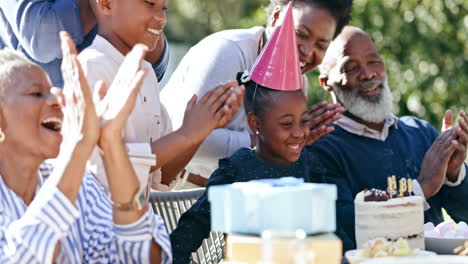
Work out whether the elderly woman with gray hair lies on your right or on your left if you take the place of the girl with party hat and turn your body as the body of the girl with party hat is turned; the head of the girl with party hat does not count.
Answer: on your right

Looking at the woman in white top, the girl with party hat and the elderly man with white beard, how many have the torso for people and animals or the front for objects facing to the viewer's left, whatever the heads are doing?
0

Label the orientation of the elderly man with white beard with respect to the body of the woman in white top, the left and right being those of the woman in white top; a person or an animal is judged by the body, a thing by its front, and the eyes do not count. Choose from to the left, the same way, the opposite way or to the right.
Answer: the same way

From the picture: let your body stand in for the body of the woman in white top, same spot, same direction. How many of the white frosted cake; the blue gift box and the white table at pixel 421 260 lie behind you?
0

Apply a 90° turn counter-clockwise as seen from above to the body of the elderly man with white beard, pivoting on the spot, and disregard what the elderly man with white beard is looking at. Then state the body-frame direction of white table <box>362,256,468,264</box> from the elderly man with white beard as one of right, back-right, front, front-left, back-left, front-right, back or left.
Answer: back-right

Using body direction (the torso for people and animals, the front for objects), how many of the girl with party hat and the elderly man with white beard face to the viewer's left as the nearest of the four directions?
0

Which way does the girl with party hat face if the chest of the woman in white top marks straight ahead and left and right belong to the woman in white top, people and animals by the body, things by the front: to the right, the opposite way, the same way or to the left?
the same way

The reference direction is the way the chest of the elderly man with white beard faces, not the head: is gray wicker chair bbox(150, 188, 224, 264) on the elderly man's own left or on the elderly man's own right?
on the elderly man's own right

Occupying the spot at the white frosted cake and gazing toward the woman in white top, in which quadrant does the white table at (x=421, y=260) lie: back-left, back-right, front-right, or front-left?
back-left

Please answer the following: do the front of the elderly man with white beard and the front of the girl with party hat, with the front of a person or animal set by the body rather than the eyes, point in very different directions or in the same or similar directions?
same or similar directions

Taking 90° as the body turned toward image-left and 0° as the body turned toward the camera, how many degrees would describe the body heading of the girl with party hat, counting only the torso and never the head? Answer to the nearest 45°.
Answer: approximately 315°

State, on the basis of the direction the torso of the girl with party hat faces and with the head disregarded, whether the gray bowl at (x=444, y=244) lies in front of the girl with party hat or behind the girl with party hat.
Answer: in front

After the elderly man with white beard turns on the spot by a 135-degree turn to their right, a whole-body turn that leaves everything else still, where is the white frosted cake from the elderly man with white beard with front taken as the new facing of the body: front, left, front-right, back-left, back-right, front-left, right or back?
left

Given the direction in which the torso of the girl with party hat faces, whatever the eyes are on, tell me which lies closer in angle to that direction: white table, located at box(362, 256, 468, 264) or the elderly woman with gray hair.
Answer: the white table

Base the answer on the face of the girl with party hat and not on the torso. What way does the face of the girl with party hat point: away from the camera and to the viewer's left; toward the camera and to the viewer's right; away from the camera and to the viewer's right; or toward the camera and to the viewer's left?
toward the camera and to the viewer's right

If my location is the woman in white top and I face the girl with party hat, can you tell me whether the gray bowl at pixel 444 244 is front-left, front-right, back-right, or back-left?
front-left
